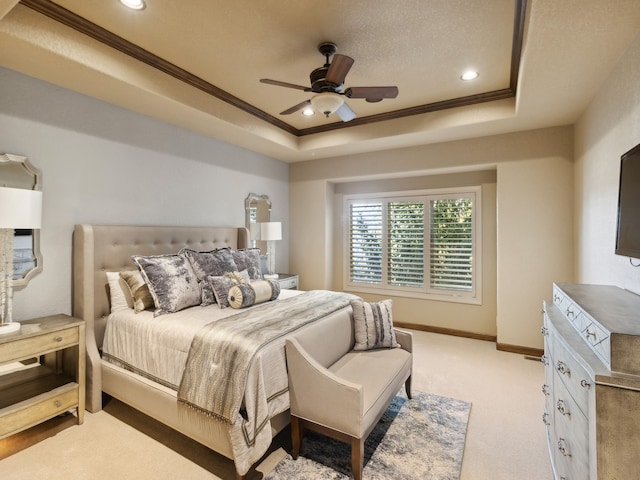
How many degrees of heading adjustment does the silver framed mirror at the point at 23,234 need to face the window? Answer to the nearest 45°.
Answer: approximately 90° to its left

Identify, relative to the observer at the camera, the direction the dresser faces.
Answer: facing to the left of the viewer

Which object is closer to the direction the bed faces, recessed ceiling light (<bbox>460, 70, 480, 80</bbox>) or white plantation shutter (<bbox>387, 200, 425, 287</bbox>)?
the recessed ceiling light

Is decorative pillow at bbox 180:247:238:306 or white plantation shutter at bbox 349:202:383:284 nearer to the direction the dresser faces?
the decorative pillow

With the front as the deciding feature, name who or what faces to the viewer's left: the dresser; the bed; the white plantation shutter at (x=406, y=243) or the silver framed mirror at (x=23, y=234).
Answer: the dresser

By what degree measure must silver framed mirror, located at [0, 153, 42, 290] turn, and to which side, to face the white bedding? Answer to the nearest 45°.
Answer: approximately 45° to its left

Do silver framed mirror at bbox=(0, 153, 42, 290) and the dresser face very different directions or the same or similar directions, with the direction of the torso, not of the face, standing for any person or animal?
very different directions

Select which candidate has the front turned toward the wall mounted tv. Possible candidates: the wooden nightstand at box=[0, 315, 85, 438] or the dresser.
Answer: the wooden nightstand

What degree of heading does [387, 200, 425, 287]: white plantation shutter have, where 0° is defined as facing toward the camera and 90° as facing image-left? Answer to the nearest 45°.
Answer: approximately 0°

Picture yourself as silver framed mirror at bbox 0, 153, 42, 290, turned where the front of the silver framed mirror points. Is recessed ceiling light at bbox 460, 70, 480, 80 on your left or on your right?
on your left
